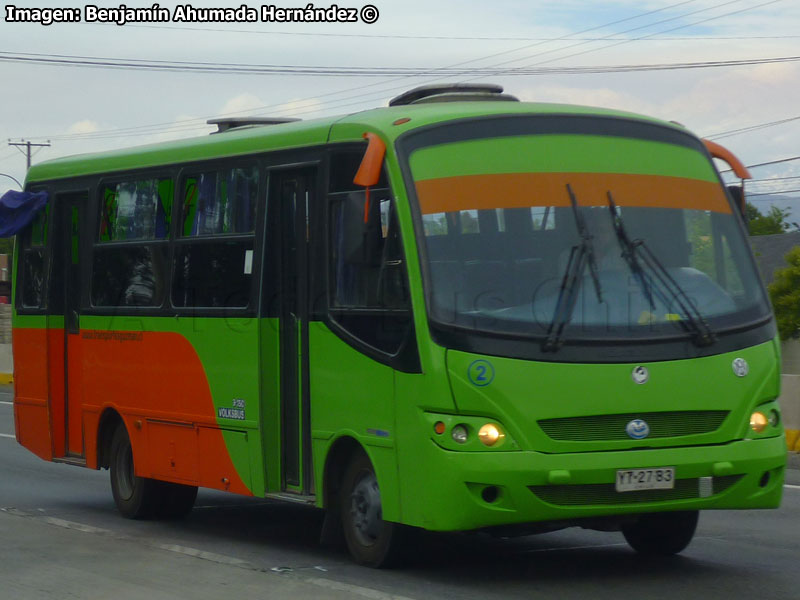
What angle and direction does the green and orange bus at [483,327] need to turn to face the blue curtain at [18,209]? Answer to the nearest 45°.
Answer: approximately 180°

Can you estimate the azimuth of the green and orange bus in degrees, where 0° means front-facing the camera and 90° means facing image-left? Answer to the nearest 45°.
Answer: approximately 315°

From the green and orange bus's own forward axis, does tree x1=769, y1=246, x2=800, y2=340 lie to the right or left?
on its left
